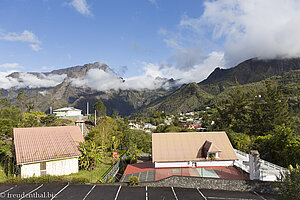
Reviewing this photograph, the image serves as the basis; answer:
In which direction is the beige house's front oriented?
toward the camera

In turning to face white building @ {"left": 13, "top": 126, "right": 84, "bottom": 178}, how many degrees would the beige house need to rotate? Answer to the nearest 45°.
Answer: approximately 45° to its right

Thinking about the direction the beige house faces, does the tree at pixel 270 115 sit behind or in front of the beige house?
behind

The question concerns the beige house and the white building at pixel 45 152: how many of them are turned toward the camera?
2

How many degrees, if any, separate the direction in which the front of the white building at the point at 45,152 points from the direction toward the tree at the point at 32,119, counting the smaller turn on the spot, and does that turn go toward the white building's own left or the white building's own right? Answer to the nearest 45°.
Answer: approximately 180°

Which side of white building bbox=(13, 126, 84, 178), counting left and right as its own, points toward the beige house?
left

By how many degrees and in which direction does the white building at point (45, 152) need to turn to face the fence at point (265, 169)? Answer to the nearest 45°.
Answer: approximately 45° to its left

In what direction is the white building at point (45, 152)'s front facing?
toward the camera

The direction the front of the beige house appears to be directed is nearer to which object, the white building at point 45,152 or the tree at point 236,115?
the white building
